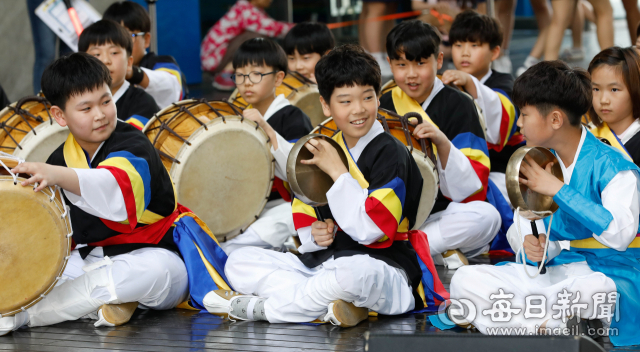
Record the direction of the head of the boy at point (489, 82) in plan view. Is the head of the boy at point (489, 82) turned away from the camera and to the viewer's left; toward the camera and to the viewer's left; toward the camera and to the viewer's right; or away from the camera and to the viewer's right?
toward the camera and to the viewer's left

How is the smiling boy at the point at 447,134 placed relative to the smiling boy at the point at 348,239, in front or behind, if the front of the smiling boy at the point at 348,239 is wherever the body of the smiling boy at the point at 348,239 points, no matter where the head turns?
behind

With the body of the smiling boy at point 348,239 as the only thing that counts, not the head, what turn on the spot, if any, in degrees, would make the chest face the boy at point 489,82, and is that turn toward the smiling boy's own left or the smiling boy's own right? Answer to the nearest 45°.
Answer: approximately 180°

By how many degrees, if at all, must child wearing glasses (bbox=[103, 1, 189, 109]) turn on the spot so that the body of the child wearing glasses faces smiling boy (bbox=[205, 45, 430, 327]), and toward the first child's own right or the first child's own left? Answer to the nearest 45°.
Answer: approximately 45° to the first child's own left

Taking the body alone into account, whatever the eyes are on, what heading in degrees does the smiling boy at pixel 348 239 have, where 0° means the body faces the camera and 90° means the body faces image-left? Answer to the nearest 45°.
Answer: approximately 45°

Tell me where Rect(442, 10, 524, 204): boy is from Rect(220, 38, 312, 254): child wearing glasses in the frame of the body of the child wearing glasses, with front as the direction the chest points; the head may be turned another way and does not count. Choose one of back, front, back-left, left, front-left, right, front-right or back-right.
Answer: back-left

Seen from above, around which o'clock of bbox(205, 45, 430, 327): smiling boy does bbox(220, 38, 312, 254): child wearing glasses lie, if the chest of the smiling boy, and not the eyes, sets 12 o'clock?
The child wearing glasses is roughly at 4 o'clock from the smiling boy.

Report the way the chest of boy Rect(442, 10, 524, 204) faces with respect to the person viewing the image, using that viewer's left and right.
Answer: facing the viewer and to the left of the viewer

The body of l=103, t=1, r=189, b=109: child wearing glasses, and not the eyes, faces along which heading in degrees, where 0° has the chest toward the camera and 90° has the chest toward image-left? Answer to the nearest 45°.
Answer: approximately 45°

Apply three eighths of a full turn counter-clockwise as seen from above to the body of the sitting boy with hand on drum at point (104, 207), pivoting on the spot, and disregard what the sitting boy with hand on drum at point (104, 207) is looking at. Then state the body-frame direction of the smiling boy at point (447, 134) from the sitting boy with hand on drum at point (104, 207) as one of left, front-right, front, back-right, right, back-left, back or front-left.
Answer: front

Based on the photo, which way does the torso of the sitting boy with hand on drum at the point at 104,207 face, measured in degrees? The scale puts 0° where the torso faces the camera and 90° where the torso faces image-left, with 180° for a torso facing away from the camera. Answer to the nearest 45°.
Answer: approximately 45°

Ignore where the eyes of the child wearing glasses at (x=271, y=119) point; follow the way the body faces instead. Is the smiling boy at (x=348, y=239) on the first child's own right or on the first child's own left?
on the first child's own left
